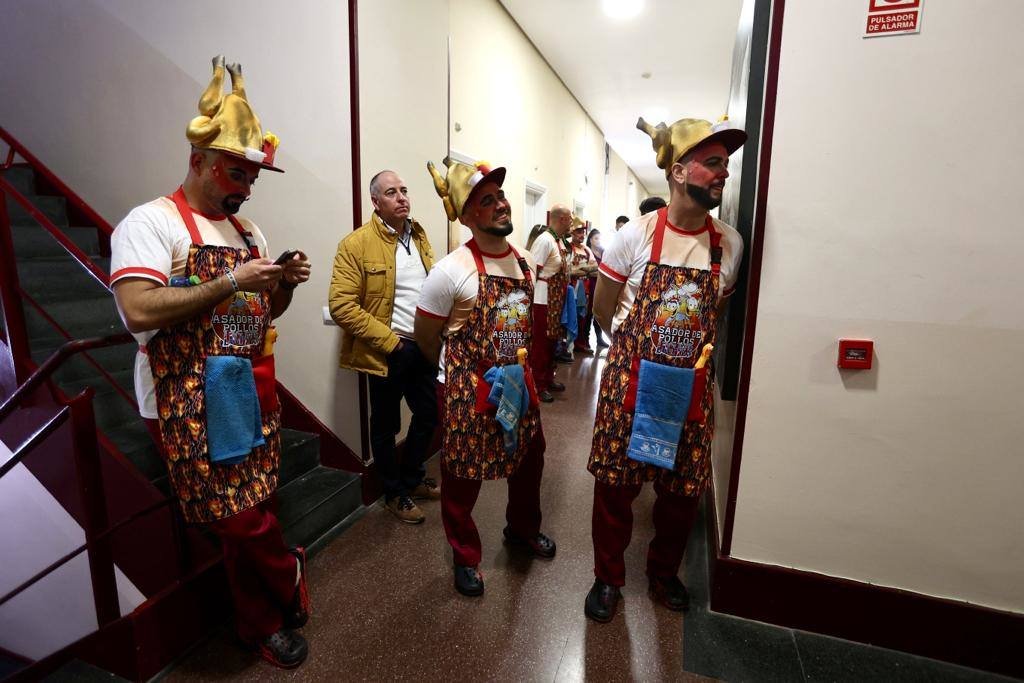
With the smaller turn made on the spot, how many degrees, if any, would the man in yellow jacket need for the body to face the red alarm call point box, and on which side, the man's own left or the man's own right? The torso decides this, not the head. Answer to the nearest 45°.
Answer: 0° — they already face it

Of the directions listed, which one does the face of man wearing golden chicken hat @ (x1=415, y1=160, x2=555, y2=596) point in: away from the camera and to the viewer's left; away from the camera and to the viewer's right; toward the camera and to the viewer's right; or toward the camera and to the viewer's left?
toward the camera and to the viewer's right

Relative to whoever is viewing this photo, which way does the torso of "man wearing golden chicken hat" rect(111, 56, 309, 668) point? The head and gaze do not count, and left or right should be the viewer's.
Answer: facing the viewer and to the right of the viewer

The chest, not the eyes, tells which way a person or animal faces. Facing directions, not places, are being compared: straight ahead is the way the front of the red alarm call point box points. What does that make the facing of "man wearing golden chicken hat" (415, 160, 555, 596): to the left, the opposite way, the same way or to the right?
to the left

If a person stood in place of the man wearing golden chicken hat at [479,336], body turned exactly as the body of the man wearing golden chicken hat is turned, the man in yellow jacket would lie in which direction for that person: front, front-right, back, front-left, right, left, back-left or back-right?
back

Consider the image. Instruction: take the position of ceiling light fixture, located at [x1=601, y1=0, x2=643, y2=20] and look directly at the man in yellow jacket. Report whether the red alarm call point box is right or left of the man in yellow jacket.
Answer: left

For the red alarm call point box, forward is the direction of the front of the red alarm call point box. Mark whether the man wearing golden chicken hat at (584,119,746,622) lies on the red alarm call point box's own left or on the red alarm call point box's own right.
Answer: on the red alarm call point box's own right

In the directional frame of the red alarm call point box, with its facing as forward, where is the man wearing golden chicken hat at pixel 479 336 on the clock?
The man wearing golden chicken hat is roughly at 2 o'clock from the red alarm call point box.

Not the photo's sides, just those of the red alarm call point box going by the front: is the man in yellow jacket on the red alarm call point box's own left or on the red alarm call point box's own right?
on the red alarm call point box's own right

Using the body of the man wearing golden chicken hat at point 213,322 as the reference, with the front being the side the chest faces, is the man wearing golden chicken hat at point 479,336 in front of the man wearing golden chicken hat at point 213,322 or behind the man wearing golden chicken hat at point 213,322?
in front
